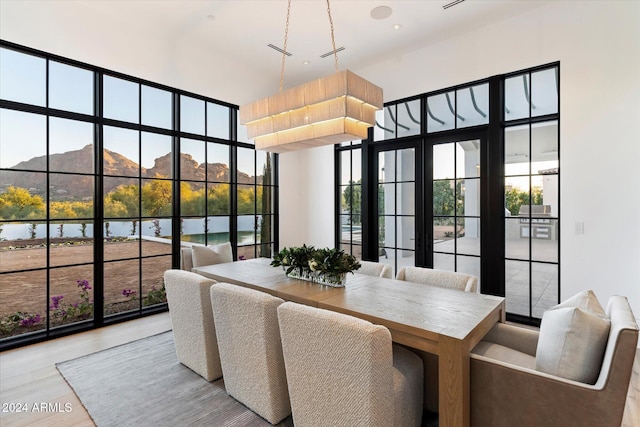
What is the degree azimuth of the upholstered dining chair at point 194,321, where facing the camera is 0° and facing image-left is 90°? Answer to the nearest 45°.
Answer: approximately 225°

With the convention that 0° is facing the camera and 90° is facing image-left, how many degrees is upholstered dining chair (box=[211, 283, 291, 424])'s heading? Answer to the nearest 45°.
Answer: approximately 225°

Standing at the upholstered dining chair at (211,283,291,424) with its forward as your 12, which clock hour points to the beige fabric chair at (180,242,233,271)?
The beige fabric chair is roughly at 10 o'clock from the upholstered dining chair.

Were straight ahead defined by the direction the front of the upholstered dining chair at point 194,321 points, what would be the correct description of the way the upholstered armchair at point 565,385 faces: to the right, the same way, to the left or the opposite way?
to the left

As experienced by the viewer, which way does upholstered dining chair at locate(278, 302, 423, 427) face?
facing away from the viewer and to the right of the viewer

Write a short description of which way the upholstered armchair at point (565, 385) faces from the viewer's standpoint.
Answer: facing to the left of the viewer
